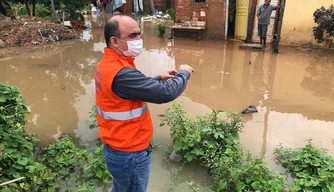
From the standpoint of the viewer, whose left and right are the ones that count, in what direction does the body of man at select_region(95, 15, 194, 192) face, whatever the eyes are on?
facing to the right of the viewer

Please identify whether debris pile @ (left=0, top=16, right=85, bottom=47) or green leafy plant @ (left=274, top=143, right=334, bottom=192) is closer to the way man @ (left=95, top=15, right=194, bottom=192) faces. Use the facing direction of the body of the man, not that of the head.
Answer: the green leafy plant

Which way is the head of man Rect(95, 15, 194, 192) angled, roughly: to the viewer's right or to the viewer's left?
to the viewer's right

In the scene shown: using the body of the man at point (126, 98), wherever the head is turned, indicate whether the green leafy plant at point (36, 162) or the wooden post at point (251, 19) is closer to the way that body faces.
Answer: the wooden post

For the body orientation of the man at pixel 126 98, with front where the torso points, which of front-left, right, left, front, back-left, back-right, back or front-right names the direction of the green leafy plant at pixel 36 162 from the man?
back-left
